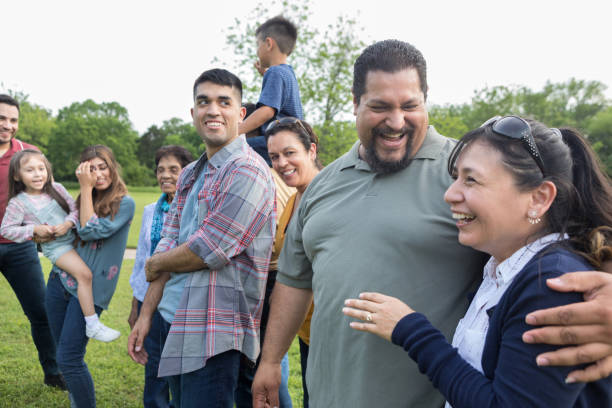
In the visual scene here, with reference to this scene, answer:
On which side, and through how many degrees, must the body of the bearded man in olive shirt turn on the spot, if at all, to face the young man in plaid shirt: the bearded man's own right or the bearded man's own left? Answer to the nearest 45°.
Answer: approximately 135° to the bearded man's own right

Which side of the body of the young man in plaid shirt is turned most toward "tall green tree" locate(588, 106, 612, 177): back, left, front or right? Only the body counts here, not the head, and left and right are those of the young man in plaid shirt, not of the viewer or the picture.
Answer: back

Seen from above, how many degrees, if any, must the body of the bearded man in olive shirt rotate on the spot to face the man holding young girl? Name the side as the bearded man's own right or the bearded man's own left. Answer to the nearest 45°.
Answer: approximately 135° to the bearded man's own right

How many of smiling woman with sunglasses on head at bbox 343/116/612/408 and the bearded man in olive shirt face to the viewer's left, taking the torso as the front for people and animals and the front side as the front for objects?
1

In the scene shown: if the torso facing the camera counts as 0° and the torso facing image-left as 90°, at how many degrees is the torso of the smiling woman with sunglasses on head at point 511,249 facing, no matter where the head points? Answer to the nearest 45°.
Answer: approximately 90°

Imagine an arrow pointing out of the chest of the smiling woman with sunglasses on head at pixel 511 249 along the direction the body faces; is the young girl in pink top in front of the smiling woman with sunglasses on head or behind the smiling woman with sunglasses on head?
in front

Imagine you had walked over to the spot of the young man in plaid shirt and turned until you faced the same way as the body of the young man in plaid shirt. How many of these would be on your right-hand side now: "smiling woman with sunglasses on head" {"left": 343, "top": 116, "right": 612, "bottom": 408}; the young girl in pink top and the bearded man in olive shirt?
1

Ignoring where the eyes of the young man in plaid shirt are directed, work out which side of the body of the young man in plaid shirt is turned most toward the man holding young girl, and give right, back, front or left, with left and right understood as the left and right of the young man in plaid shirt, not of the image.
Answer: right

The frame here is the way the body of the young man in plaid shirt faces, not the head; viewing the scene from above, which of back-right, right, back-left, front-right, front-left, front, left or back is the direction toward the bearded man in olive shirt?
left

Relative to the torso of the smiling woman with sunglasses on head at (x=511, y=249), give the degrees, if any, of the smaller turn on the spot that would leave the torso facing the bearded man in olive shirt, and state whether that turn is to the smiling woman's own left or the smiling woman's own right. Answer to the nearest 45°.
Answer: approximately 45° to the smiling woman's own right

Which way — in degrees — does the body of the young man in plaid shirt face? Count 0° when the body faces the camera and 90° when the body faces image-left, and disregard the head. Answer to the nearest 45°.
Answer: approximately 45°

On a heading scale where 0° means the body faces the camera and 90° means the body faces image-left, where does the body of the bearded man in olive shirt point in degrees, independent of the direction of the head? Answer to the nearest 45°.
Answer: approximately 0°
